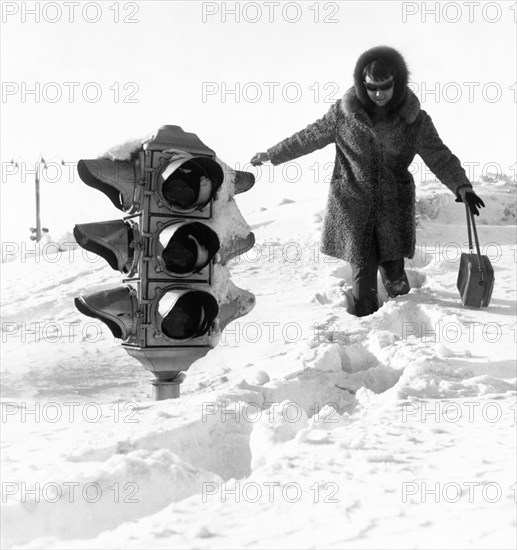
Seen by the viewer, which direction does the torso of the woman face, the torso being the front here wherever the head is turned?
toward the camera

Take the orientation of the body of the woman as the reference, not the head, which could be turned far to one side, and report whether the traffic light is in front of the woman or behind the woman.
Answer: in front
